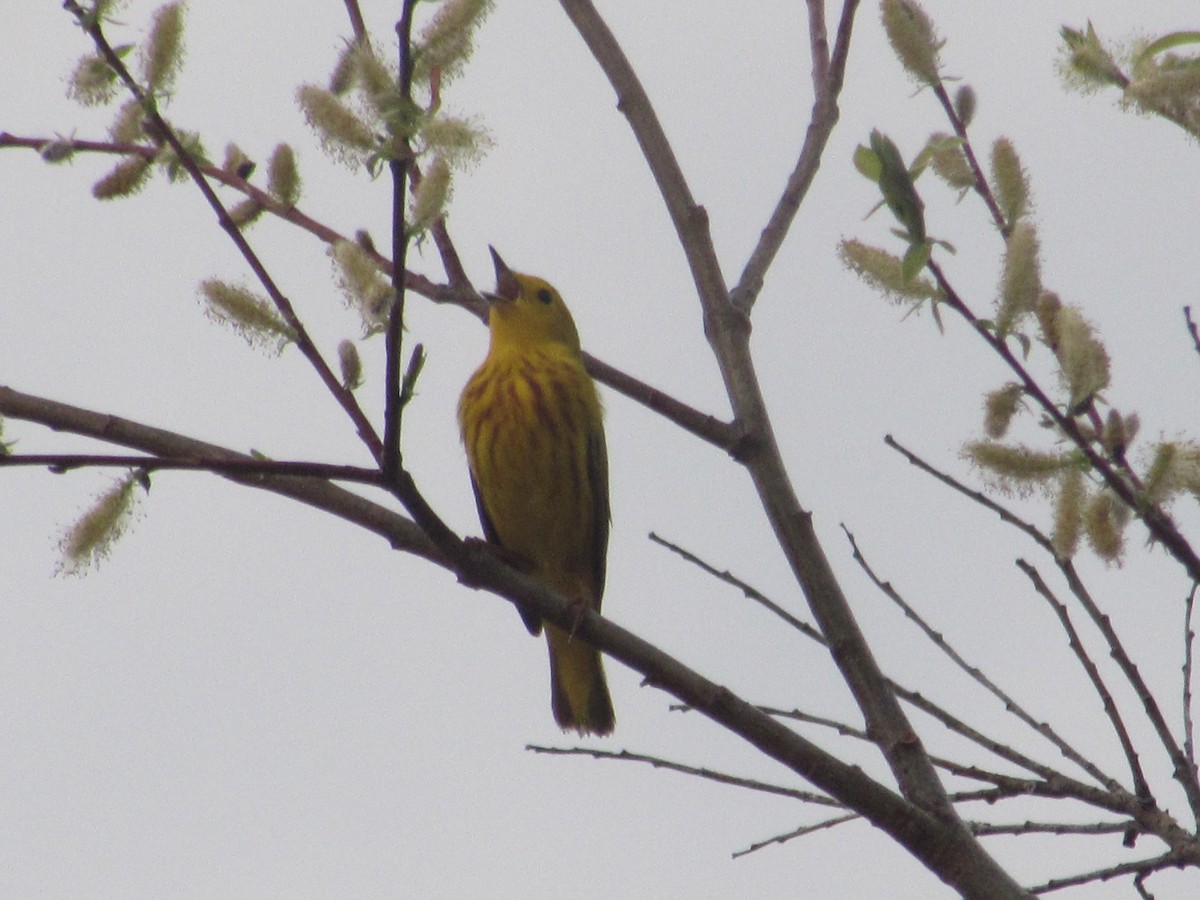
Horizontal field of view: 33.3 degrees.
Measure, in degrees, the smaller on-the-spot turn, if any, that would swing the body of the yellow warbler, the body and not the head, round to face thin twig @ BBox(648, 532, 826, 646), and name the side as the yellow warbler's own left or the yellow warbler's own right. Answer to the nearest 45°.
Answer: approximately 45° to the yellow warbler's own left

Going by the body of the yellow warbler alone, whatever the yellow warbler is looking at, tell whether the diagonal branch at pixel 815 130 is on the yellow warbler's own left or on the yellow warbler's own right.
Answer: on the yellow warbler's own left

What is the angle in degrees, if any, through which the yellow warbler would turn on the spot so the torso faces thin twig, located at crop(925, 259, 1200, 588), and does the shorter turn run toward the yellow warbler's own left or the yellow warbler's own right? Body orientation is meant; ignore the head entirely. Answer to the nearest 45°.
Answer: approximately 45° to the yellow warbler's own left

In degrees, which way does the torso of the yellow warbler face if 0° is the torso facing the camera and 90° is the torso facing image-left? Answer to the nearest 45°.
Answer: approximately 45°
